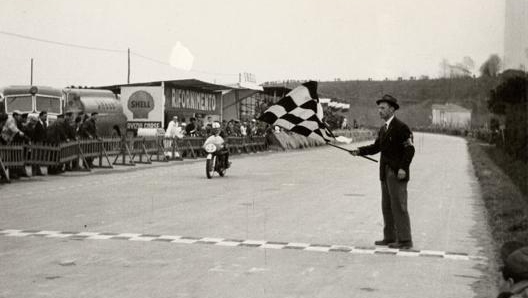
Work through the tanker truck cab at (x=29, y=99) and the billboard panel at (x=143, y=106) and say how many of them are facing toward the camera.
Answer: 2

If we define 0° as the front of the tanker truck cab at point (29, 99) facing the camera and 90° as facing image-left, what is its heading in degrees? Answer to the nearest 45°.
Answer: approximately 0°

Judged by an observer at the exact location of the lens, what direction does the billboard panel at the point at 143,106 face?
facing the viewer

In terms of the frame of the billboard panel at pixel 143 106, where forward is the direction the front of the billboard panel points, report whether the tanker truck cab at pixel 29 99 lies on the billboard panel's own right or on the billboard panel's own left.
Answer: on the billboard panel's own right

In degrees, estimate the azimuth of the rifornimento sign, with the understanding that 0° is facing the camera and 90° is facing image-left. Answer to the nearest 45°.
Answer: approximately 315°

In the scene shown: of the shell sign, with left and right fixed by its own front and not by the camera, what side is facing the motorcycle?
front

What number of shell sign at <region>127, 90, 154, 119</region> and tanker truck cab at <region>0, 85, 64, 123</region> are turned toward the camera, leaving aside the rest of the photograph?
2

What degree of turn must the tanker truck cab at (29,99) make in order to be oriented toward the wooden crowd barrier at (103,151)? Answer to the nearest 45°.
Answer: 0° — it already faces it

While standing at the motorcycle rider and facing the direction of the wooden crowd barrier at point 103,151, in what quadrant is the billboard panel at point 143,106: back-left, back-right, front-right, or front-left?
front-right

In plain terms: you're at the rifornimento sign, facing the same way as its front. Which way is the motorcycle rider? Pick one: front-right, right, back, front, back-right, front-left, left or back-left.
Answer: front-right

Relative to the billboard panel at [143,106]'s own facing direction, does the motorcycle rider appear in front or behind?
in front

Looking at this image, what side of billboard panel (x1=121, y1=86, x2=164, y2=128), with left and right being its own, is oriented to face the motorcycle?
front
